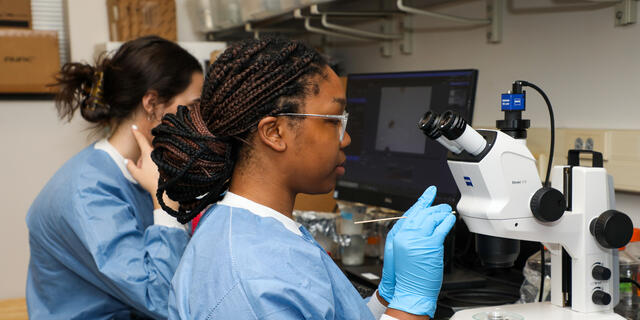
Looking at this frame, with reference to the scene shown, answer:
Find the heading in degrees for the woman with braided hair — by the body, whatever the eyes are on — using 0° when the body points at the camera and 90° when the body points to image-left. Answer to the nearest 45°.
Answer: approximately 270°

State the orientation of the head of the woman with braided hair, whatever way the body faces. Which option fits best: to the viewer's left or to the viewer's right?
to the viewer's right

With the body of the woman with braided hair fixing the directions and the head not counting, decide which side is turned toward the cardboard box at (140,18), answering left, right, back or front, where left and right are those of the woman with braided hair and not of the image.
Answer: left
